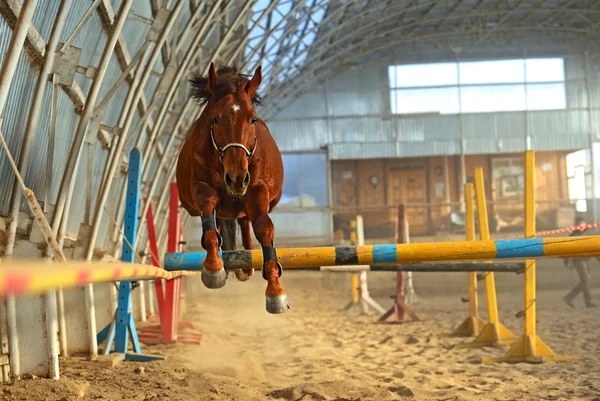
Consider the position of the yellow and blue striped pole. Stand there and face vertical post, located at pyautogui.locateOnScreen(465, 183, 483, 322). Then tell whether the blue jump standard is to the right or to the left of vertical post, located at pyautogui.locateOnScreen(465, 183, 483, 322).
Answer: left

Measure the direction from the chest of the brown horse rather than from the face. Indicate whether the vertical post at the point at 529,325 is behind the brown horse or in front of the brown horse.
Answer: behind

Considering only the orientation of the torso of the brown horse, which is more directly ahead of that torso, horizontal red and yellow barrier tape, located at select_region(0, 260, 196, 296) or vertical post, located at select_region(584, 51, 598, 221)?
the horizontal red and yellow barrier tape

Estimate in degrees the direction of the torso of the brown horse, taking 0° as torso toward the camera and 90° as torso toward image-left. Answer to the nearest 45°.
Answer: approximately 0°

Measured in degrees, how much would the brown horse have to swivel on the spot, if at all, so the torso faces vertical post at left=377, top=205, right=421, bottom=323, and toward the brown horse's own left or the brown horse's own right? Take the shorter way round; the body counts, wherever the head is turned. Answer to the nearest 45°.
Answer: approximately 180°

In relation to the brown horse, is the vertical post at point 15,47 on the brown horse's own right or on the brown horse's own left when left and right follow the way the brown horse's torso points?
on the brown horse's own right

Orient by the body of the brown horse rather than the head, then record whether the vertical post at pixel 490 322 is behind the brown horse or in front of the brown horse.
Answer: behind
